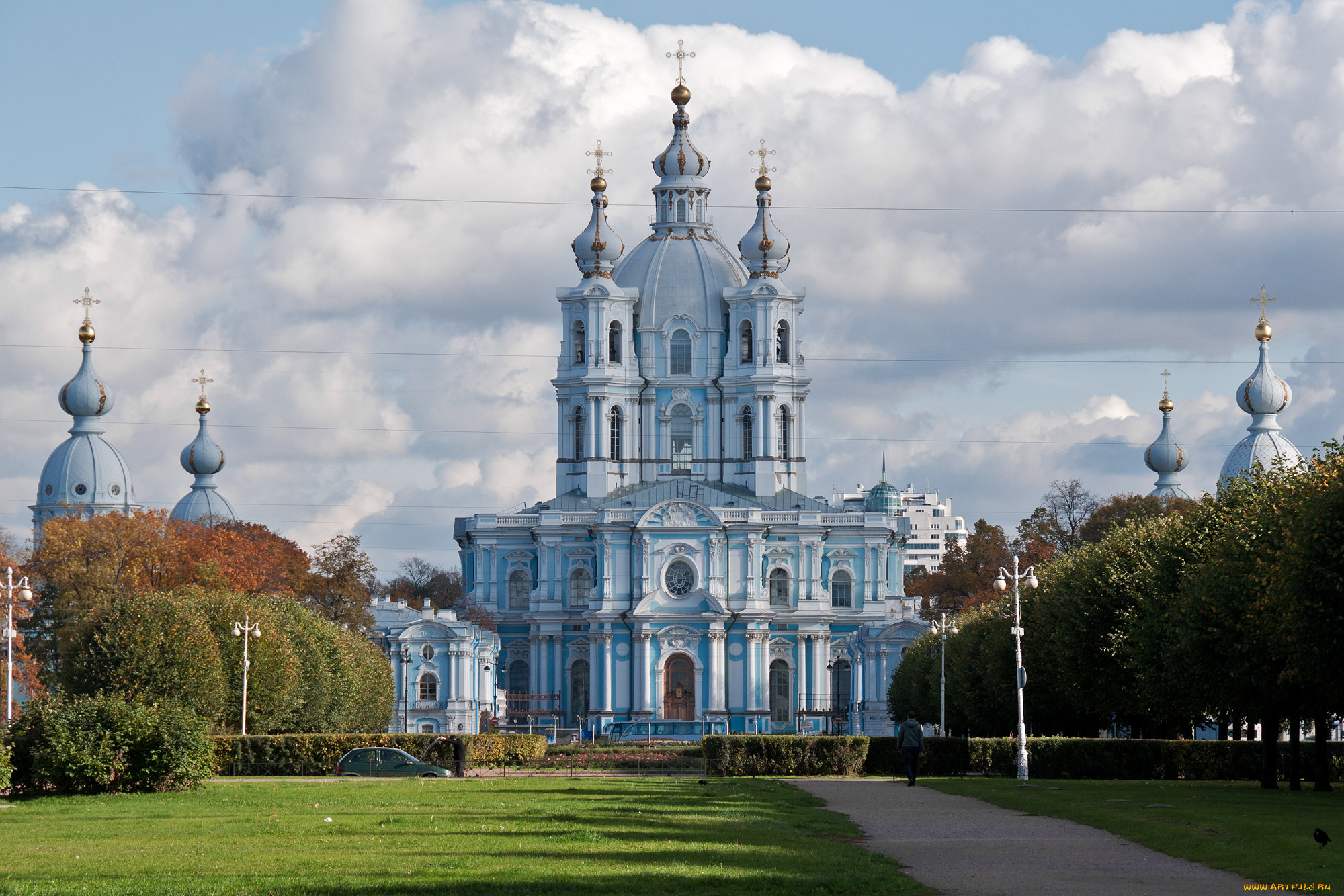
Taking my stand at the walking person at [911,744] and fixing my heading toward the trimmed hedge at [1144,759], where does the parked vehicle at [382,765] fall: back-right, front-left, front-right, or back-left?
back-left

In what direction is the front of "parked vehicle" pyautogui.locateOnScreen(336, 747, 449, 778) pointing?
to the viewer's right

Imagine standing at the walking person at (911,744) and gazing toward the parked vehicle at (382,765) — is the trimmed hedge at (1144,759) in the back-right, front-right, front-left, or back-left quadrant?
back-right

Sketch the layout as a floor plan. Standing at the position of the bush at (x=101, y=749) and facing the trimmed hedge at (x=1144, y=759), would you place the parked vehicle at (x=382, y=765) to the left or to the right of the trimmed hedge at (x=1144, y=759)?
left

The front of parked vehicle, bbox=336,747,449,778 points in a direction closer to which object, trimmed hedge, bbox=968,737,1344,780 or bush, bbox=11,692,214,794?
the trimmed hedge

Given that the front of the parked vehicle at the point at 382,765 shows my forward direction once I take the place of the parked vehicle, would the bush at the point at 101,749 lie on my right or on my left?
on my right

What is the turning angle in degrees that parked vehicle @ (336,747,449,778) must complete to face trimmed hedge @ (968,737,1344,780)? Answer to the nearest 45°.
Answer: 0° — it already faces it

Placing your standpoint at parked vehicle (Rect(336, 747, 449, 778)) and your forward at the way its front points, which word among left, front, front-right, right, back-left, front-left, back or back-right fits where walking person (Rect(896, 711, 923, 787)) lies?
front-right
